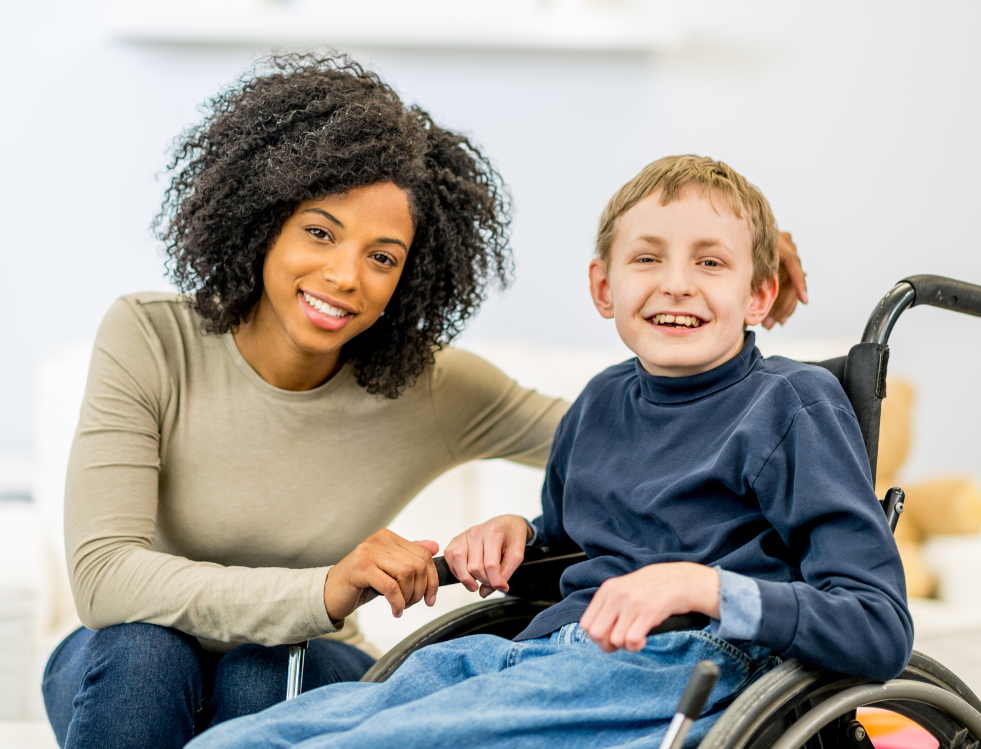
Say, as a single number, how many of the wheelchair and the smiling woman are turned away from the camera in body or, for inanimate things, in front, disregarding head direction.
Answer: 0

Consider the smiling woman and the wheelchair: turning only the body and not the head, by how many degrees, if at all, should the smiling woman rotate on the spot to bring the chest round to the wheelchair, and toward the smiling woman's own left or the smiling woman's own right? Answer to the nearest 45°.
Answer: approximately 45° to the smiling woman's own left

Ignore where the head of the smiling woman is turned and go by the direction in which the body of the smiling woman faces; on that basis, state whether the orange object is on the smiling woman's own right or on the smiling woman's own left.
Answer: on the smiling woman's own left

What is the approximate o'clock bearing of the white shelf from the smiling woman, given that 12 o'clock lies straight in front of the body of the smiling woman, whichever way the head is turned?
The white shelf is roughly at 6 o'clock from the smiling woman.

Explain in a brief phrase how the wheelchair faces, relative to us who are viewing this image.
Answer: facing the viewer and to the left of the viewer

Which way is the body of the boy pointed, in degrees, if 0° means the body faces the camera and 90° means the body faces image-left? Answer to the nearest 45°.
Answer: approximately 45°

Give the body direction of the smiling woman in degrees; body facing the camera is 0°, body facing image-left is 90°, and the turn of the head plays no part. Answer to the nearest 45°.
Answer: approximately 0°

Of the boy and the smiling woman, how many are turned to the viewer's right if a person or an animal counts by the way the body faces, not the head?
0
